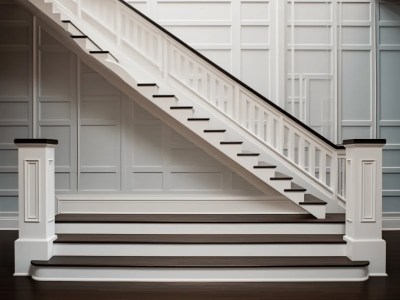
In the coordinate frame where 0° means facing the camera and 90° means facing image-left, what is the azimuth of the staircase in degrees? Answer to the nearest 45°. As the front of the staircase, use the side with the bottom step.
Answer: approximately 0°
